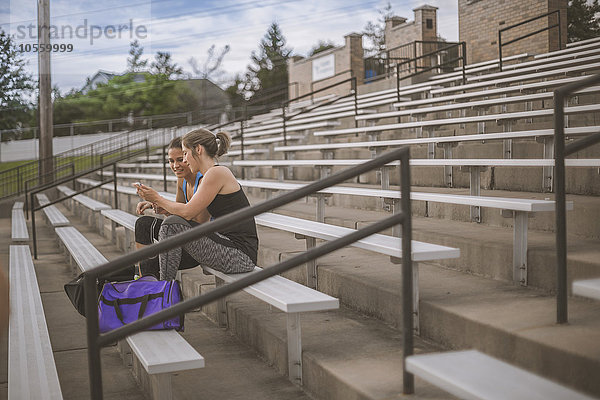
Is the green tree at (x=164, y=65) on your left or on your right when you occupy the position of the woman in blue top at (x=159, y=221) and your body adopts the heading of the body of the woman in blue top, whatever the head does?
on your right

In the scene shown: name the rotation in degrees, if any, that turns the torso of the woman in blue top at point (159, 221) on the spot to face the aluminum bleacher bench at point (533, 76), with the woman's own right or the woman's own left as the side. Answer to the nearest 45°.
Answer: approximately 180°

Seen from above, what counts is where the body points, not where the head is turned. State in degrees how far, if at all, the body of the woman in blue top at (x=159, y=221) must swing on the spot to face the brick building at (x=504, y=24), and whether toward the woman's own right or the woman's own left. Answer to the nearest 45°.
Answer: approximately 180°

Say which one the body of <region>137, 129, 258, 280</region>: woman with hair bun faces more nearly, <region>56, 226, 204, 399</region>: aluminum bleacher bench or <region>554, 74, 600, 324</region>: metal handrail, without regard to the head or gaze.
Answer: the aluminum bleacher bench

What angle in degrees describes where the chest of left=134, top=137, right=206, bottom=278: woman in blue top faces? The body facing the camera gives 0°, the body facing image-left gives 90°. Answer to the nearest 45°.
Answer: approximately 45°

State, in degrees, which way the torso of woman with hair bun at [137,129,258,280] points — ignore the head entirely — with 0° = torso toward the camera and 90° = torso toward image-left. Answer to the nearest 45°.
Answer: approximately 90°

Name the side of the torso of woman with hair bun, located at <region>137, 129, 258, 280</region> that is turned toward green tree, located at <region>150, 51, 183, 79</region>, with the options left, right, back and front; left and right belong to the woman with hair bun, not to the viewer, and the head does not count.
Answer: right
